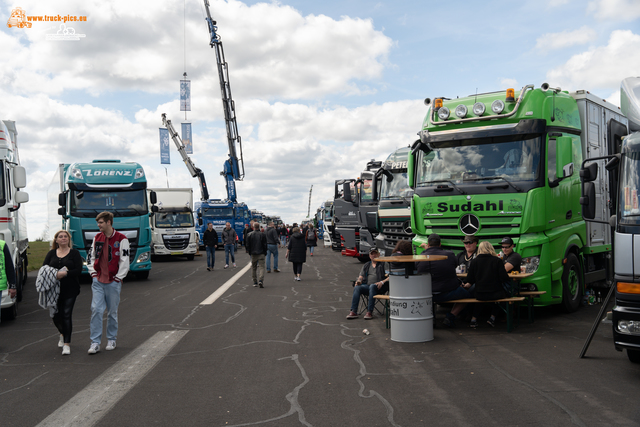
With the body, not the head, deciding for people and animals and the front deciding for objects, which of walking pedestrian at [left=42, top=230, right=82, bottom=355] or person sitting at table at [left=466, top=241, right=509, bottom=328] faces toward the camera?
the walking pedestrian

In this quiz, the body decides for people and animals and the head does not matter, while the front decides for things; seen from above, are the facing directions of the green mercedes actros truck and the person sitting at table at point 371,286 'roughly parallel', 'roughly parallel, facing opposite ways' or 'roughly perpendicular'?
roughly parallel

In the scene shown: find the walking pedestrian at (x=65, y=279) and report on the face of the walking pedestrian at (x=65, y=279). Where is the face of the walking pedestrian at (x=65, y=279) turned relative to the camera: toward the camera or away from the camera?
toward the camera

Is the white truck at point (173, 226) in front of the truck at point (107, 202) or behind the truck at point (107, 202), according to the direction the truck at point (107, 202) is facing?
behind

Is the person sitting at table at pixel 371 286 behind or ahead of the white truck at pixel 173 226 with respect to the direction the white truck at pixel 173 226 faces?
ahead

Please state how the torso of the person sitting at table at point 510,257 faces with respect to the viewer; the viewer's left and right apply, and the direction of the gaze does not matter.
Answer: facing the viewer and to the left of the viewer

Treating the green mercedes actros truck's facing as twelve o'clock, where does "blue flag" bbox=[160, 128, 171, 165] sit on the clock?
The blue flag is roughly at 3 o'clock from the green mercedes actros truck.

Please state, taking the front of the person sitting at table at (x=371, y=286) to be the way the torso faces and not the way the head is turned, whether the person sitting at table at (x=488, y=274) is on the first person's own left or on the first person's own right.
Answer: on the first person's own left

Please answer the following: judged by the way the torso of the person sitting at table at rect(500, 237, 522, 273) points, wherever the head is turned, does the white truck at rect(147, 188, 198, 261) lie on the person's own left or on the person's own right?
on the person's own right

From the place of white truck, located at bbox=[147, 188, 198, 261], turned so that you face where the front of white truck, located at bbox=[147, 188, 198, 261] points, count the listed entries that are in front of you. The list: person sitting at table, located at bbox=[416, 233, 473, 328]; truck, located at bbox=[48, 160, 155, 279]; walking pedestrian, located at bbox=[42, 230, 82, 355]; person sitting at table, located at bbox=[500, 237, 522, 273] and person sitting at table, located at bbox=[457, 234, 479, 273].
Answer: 5

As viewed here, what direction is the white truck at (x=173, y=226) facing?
toward the camera

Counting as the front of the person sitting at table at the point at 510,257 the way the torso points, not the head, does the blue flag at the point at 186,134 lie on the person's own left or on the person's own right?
on the person's own right

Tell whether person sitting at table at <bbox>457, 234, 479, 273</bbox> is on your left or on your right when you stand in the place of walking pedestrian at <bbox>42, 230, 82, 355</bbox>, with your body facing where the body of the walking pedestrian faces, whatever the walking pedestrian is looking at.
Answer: on your left

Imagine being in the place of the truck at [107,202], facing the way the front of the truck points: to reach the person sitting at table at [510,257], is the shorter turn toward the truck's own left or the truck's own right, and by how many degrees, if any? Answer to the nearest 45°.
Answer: approximately 45° to the truck's own left

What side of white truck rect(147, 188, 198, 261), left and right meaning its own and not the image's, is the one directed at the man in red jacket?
front

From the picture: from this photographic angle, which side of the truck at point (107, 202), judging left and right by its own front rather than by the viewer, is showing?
front

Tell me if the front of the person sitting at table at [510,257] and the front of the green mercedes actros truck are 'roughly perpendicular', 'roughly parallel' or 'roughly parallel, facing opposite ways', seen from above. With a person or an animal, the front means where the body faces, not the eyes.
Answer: roughly parallel

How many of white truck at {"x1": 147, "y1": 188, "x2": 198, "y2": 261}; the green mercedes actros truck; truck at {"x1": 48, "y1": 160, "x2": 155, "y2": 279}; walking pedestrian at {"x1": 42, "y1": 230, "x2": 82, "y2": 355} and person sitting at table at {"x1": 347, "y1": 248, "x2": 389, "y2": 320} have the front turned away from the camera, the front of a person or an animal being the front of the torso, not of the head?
0

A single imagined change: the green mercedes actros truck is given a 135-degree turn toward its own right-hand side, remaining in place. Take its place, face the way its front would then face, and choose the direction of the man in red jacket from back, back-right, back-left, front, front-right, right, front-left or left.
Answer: back-left
